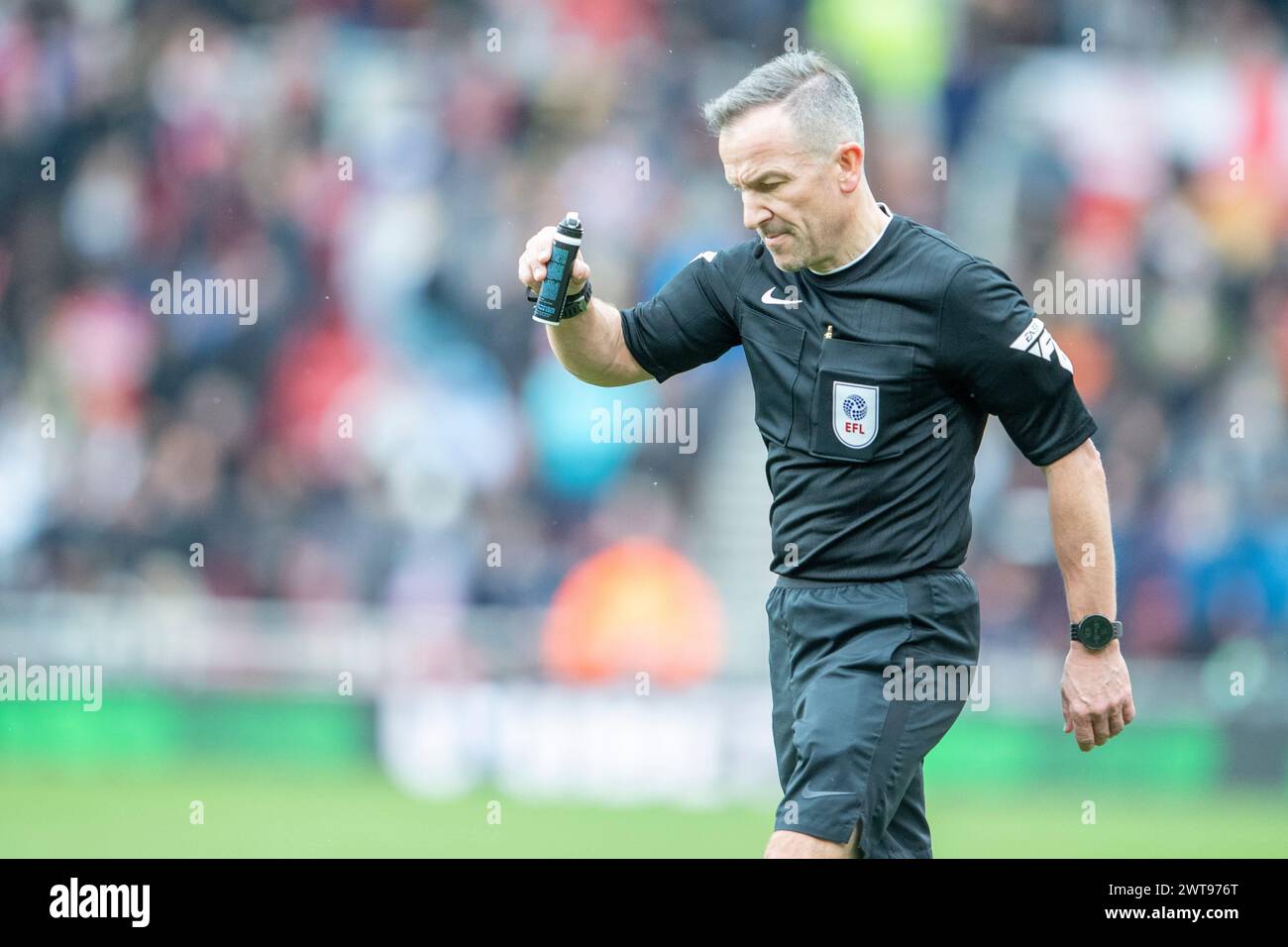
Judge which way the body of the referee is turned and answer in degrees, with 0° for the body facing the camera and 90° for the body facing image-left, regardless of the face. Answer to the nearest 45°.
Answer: approximately 45°
